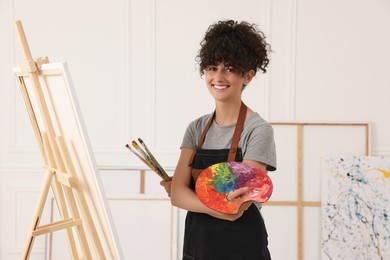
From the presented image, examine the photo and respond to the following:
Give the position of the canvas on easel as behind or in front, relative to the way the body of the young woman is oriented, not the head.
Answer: in front

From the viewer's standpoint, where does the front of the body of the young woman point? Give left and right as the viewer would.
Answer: facing the viewer and to the left of the viewer

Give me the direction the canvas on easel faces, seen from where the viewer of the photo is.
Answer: facing away from the viewer and to the right of the viewer

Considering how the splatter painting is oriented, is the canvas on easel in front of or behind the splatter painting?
in front

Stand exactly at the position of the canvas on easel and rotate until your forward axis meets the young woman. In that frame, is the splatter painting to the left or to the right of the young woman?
left

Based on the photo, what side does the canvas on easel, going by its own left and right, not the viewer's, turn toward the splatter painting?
front

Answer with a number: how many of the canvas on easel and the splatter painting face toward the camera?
1

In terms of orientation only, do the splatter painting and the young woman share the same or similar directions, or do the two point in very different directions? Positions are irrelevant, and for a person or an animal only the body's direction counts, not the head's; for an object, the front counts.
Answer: same or similar directions

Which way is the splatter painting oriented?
toward the camera

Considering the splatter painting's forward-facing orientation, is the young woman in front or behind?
in front
